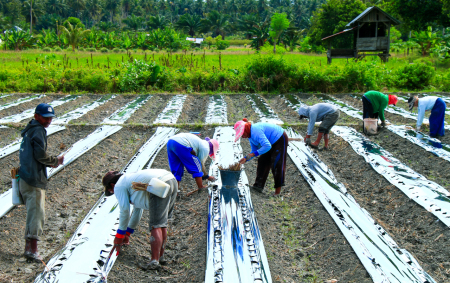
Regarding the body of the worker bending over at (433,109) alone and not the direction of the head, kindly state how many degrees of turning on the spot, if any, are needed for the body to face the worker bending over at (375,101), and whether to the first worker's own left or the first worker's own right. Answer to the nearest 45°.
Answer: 0° — they already face them

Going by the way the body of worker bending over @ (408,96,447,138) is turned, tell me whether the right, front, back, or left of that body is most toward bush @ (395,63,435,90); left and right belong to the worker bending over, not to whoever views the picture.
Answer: right

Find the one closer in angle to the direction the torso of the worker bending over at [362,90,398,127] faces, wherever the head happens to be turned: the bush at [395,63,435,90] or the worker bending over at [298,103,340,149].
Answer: the bush

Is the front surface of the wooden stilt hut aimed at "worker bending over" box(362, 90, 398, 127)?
yes

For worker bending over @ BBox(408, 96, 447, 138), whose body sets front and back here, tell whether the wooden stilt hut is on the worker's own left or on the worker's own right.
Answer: on the worker's own right

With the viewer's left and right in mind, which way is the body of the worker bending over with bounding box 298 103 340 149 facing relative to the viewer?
facing to the left of the viewer

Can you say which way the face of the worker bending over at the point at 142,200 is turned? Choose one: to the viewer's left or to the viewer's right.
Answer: to the viewer's left

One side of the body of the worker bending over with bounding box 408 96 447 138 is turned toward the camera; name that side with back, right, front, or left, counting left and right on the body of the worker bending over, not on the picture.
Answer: left

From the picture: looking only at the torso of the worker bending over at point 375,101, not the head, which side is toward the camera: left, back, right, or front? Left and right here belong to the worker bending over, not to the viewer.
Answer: right

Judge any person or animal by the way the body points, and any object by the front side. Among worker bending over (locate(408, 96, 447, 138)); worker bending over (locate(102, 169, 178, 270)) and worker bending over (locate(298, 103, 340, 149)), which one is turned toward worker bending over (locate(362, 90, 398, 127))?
worker bending over (locate(408, 96, 447, 138))

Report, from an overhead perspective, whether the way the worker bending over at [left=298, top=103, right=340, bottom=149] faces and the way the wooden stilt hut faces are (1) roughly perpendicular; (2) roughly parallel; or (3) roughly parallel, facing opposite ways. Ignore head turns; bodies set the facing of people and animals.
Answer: roughly perpendicular

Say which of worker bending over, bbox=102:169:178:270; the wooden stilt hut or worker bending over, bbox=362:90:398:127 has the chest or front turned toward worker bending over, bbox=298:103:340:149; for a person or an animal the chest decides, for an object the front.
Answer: the wooden stilt hut

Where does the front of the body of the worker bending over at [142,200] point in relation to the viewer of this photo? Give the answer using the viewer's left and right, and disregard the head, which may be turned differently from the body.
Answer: facing to the left of the viewer

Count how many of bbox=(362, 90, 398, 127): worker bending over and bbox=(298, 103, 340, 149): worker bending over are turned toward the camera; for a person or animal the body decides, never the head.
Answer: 0

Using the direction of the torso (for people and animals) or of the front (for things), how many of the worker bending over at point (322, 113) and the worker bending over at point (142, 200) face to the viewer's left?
2

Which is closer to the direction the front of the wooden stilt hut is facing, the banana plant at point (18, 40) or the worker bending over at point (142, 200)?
the worker bending over

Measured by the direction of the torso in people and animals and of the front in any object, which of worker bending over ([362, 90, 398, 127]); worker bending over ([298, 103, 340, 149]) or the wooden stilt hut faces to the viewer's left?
worker bending over ([298, 103, 340, 149])

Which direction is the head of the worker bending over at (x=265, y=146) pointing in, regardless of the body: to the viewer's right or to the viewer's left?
to the viewer's left
